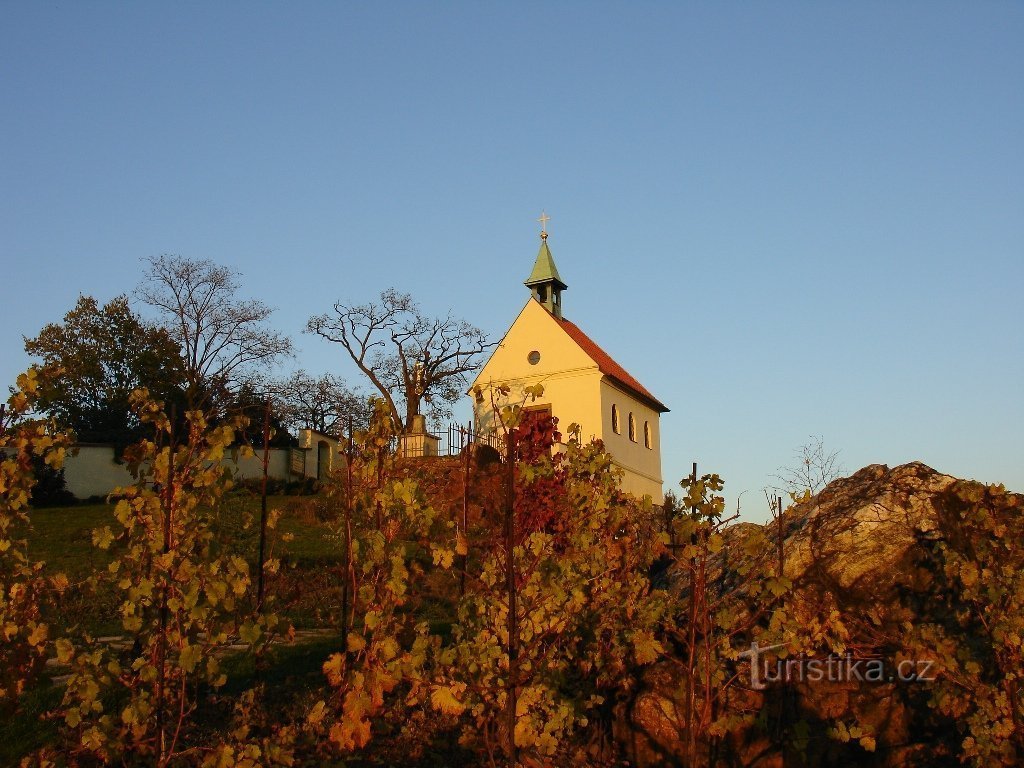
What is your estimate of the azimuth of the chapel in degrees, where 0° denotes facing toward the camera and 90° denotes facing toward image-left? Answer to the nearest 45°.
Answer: approximately 45°

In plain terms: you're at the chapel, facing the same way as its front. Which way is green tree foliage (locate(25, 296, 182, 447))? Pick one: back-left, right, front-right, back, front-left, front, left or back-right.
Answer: front-right

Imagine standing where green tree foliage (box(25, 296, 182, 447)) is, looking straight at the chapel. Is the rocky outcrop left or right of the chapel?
right

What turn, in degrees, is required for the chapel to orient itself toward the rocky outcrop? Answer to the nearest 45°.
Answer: approximately 45° to its left
